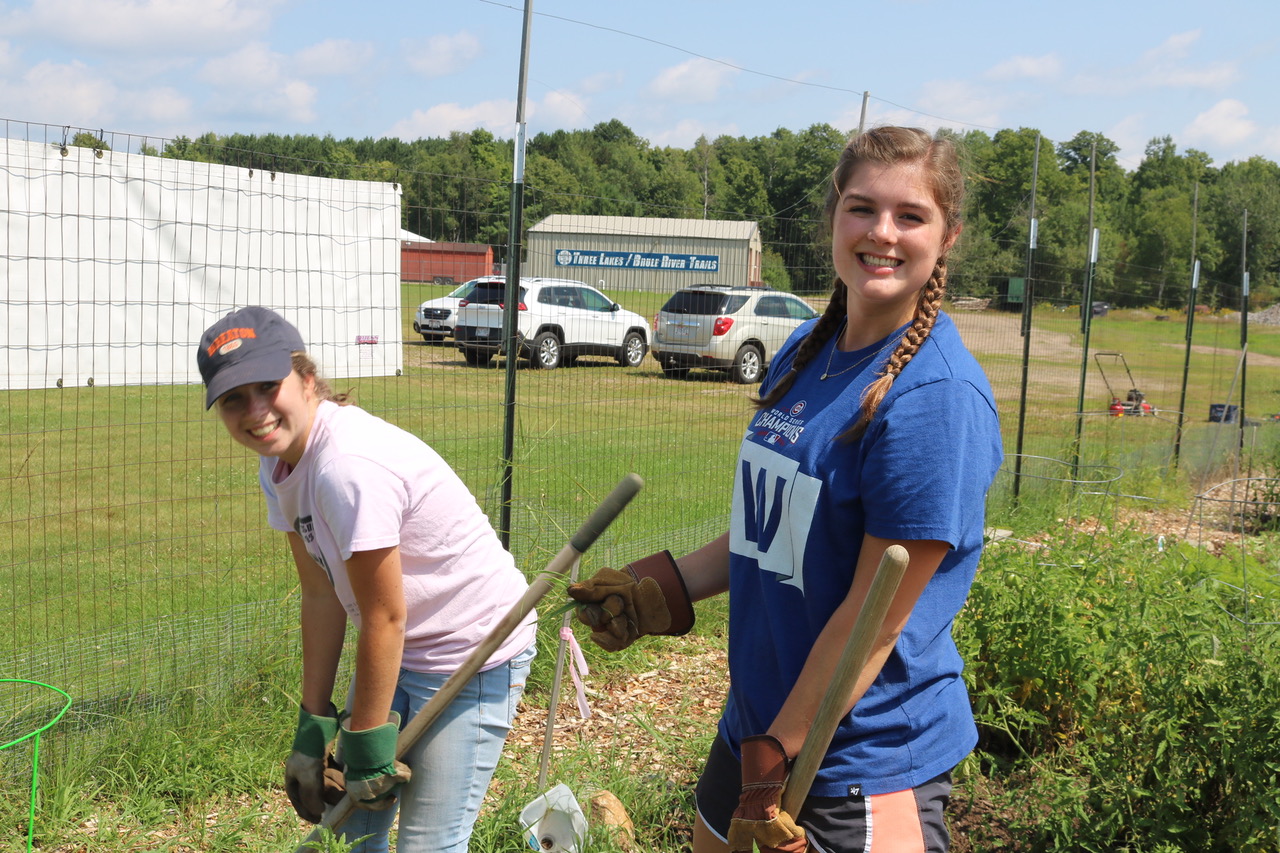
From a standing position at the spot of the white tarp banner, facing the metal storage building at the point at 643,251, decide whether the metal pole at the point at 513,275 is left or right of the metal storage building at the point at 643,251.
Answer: right

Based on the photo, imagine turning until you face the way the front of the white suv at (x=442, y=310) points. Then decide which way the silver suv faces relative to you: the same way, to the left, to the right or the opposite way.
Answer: the opposite way

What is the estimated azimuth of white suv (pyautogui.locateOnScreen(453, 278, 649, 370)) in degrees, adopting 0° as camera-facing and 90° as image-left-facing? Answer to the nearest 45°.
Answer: approximately 225°

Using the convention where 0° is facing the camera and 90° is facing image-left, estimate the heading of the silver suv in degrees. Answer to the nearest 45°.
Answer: approximately 225°

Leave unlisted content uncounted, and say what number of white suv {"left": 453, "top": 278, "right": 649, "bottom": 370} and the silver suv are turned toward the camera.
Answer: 0

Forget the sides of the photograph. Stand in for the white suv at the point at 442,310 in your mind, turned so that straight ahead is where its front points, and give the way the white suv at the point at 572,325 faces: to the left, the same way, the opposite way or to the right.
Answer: the opposite way

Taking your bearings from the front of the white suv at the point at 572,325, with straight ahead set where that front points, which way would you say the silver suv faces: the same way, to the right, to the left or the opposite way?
the same way

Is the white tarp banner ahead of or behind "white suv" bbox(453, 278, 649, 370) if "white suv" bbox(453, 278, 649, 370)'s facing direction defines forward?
behind
